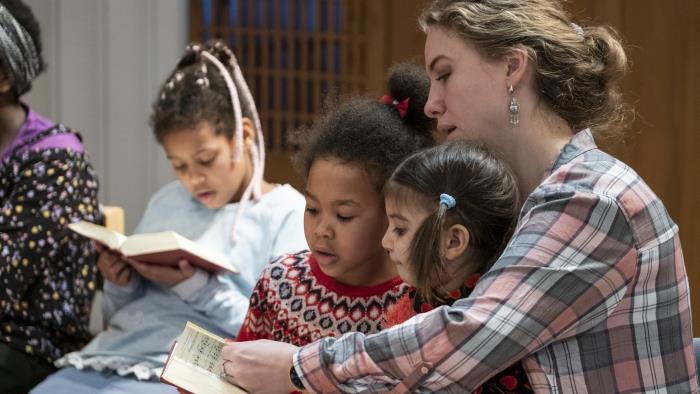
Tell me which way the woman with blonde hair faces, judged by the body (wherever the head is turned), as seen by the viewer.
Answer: to the viewer's left

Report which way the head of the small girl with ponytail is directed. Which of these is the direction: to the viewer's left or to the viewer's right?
to the viewer's left

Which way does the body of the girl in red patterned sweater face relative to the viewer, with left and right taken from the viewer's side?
facing the viewer and to the left of the viewer

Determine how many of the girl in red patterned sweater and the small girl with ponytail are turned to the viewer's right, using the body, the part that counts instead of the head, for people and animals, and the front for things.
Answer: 0

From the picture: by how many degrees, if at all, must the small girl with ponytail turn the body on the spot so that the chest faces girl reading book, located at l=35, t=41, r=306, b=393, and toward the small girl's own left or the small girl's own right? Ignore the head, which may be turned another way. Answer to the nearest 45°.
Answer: approximately 45° to the small girl's own right

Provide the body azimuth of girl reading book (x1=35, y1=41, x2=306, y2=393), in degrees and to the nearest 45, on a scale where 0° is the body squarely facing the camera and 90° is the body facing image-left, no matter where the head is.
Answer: approximately 45°

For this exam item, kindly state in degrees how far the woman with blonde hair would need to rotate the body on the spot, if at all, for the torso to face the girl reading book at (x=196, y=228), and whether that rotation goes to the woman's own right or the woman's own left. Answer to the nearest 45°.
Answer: approximately 45° to the woman's own right

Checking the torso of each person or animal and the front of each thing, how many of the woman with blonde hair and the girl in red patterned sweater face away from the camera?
0

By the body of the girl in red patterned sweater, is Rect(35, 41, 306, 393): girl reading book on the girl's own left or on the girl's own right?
on the girl's own right

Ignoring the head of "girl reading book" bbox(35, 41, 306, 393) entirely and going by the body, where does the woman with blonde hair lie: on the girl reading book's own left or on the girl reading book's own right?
on the girl reading book's own left

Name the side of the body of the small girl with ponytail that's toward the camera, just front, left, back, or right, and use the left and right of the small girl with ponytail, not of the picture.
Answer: left
